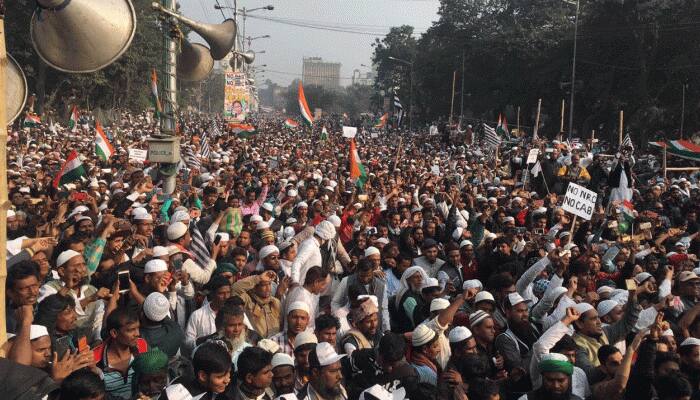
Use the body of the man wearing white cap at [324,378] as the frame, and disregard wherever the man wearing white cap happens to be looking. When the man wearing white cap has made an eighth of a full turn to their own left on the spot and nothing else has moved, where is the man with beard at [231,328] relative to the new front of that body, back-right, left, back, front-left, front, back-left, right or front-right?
back-left

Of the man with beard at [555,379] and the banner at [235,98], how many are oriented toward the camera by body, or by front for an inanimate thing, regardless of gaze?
2

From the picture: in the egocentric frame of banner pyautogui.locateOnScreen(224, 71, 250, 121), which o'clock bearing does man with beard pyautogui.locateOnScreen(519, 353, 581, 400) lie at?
The man with beard is roughly at 12 o'clock from the banner.

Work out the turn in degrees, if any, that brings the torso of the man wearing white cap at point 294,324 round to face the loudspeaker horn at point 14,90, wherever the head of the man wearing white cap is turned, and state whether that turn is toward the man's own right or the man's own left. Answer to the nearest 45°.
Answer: approximately 90° to the man's own right

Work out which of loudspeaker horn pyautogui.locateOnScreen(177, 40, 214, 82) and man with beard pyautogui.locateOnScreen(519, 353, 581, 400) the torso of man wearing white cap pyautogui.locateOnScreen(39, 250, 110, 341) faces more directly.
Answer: the man with beard

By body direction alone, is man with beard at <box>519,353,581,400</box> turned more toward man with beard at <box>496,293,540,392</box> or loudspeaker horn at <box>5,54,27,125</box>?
the loudspeaker horn

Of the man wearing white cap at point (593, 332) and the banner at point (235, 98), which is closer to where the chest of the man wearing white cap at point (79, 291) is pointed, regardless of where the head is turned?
the man wearing white cap

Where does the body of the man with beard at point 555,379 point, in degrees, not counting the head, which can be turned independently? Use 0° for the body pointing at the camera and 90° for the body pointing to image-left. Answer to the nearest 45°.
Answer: approximately 0°

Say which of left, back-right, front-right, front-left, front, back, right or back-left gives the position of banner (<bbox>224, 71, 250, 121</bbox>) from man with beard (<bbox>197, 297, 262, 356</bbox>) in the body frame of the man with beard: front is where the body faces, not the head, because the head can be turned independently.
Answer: back-left

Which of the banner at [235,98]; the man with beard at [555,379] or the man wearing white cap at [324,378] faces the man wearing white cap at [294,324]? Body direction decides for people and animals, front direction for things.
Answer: the banner

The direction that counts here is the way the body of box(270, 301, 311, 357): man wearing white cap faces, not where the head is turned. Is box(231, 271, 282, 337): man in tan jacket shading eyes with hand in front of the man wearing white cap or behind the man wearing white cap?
behind
